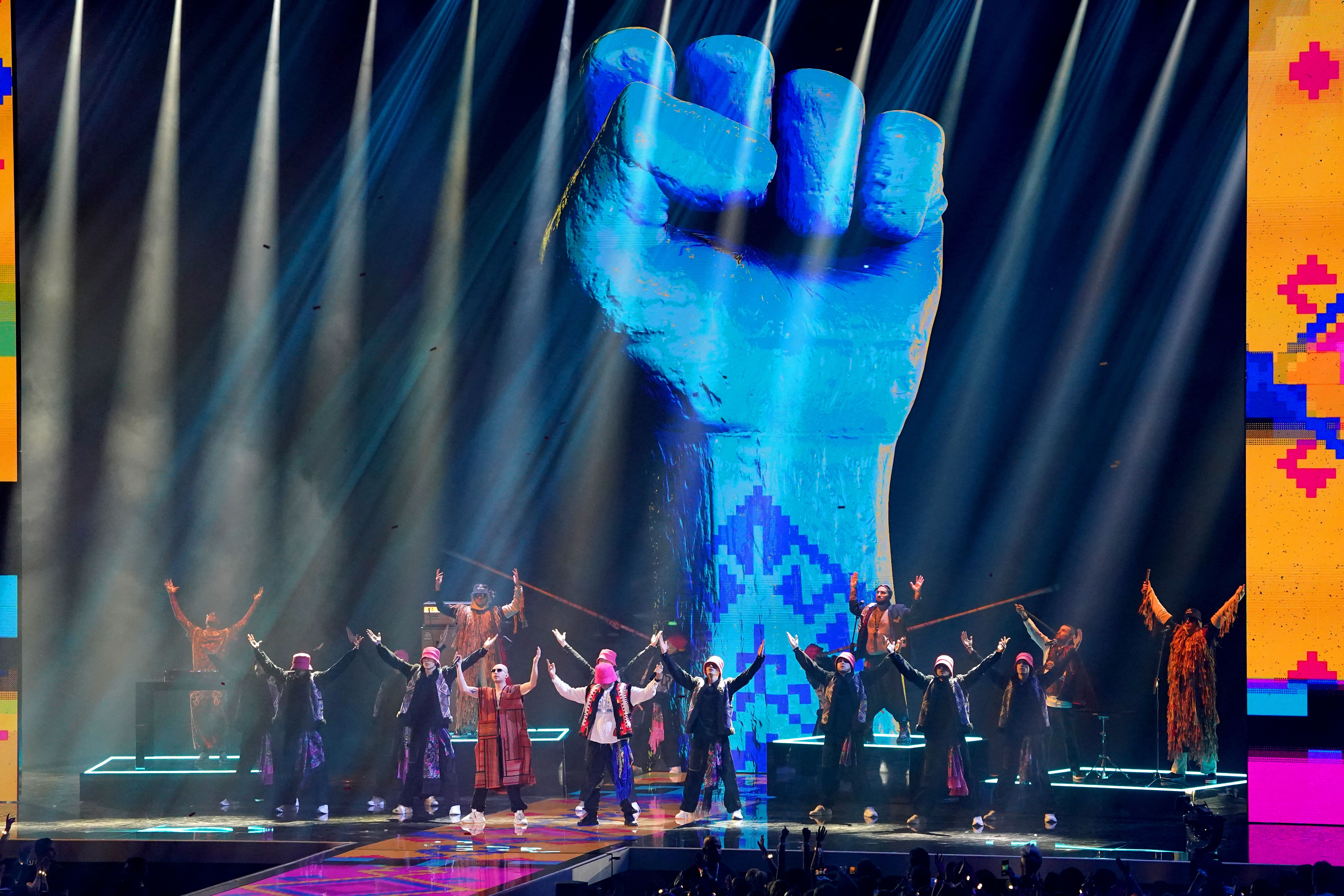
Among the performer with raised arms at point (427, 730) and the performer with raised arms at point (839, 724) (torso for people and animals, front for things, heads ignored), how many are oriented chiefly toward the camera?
2

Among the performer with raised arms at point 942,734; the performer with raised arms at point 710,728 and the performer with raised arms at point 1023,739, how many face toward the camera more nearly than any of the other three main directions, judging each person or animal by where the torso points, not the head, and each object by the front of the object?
3

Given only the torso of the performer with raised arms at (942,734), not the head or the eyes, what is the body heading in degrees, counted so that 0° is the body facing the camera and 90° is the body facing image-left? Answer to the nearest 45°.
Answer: approximately 0°

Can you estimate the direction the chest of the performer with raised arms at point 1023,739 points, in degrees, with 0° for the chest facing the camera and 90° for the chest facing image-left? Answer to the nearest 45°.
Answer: approximately 0°

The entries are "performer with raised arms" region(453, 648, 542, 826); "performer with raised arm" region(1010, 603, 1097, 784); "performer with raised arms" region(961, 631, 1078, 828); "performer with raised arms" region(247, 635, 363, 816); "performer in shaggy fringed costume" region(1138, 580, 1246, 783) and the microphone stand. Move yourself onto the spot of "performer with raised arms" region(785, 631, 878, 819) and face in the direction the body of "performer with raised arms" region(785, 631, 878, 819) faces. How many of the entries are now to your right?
2

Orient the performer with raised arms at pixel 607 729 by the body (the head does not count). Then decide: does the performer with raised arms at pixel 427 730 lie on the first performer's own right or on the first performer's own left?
on the first performer's own right

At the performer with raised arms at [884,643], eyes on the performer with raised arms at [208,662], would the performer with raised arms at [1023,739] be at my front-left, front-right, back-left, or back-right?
back-left

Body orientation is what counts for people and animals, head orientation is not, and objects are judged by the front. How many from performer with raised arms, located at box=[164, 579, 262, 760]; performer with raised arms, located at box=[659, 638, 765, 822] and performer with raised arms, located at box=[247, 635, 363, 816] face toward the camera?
3

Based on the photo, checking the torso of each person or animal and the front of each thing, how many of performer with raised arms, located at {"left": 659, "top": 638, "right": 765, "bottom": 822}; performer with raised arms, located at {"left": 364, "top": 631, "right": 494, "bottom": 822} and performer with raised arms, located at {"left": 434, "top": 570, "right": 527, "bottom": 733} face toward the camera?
3
